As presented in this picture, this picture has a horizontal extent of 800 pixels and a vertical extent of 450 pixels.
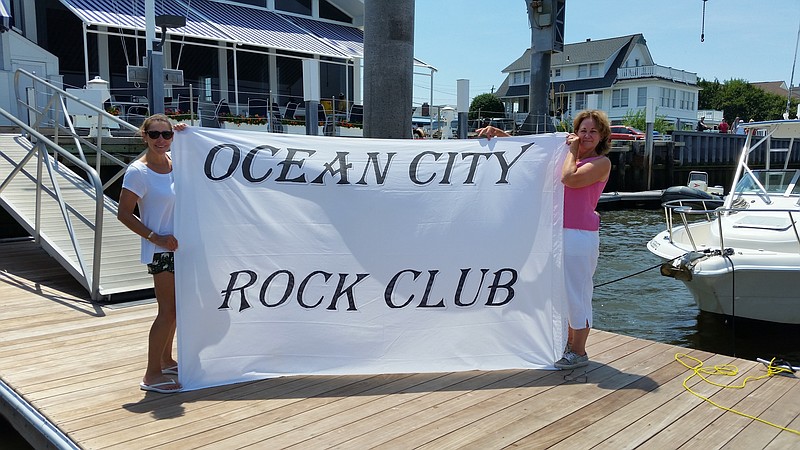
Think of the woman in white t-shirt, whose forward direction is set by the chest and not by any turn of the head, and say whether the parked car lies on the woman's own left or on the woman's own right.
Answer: on the woman's own left

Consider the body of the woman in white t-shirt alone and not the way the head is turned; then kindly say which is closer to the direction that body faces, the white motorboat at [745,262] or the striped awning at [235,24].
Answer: the white motorboat

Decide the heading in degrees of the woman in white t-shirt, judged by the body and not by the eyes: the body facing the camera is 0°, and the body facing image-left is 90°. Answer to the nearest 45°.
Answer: approximately 315°

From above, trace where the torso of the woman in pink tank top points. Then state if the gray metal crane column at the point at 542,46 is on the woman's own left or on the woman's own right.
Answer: on the woman's own right

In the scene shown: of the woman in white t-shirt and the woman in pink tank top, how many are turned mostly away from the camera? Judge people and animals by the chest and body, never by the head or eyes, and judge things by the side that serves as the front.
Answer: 0

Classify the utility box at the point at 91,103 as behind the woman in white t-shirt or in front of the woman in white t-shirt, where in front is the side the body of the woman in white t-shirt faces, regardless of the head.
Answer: behind

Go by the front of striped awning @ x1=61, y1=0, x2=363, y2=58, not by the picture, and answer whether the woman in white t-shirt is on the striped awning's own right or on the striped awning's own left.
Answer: on the striped awning's own right

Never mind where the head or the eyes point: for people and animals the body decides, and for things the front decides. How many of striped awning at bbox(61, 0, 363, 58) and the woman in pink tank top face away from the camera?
0

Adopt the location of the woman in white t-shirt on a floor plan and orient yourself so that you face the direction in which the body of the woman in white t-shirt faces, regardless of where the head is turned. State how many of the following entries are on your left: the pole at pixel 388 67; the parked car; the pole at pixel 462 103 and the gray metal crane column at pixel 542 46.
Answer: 4

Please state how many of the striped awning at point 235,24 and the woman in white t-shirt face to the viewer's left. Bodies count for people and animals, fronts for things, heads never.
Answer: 0

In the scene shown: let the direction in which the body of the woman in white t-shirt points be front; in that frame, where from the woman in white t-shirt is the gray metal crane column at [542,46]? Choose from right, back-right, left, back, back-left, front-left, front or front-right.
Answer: left
